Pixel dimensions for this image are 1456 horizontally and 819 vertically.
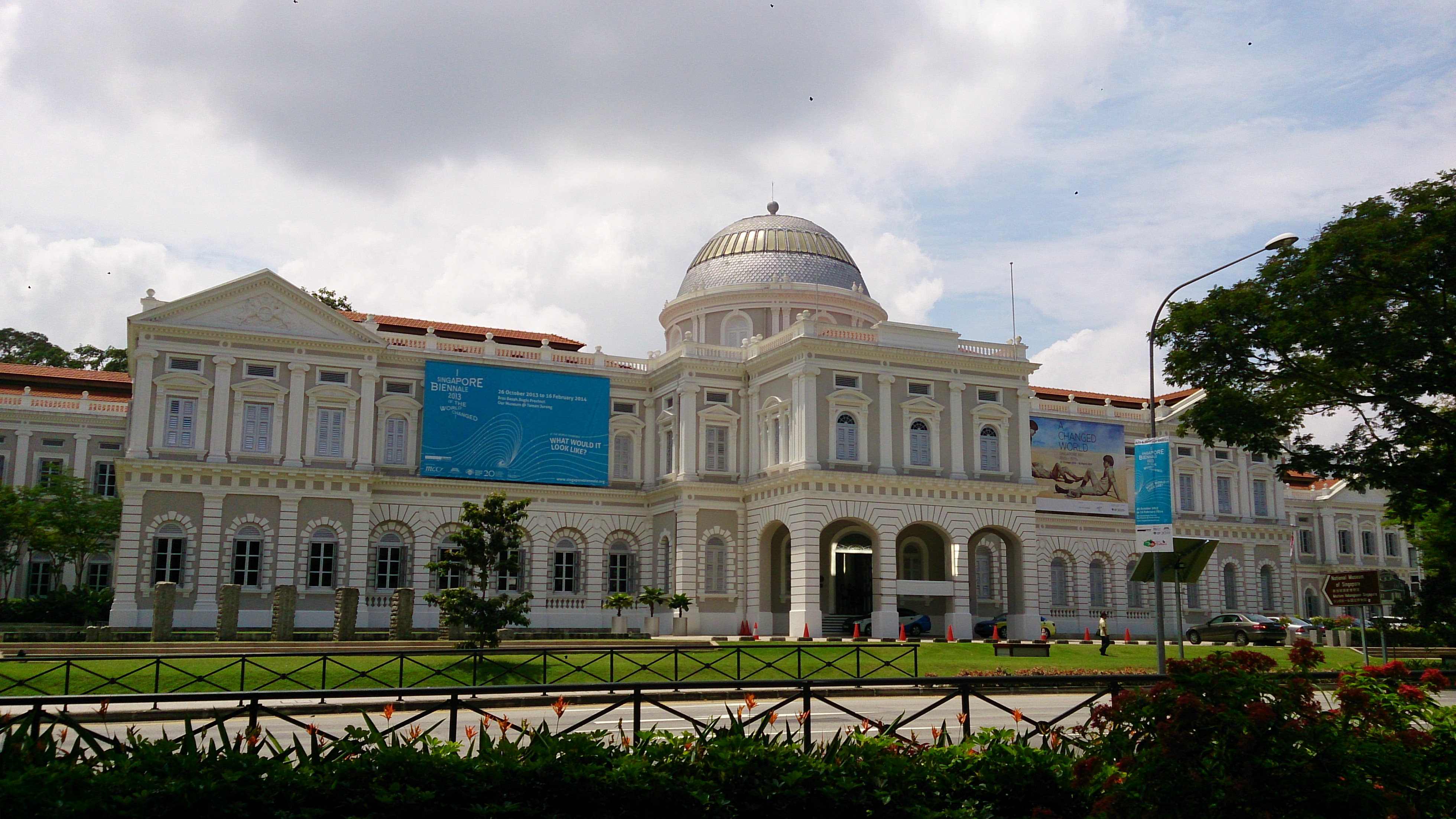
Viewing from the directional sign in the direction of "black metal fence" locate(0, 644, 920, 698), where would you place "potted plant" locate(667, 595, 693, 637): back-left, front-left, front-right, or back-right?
front-right

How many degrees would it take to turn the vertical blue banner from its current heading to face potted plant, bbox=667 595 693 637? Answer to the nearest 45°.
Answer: approximately 135° to its right

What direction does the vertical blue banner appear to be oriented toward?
toward the camera

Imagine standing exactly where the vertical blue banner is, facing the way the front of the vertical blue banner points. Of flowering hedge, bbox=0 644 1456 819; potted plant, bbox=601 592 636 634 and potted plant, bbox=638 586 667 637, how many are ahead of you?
1

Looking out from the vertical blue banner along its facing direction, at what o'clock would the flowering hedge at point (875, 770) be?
The flowering hedge is roughly at 12 o'clock from the vertical blue banner.

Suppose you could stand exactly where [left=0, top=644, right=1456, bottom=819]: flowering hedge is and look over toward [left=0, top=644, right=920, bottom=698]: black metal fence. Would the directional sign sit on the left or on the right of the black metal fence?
right

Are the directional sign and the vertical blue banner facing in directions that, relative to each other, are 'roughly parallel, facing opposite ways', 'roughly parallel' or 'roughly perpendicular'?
roughly parallel

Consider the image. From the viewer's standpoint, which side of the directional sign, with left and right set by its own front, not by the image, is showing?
front

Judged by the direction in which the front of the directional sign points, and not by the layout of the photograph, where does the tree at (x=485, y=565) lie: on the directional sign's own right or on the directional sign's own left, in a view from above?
on the directional sign's own right

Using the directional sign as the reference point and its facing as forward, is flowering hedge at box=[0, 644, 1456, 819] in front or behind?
in front

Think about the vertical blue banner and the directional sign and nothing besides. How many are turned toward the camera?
2

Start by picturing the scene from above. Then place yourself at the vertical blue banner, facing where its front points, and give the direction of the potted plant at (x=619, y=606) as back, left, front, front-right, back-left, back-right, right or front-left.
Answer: back-right

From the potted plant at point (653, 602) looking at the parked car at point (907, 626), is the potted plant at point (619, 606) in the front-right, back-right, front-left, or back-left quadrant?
back-right

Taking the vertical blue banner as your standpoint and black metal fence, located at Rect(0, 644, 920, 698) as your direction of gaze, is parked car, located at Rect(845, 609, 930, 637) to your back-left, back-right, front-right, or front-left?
back-right
